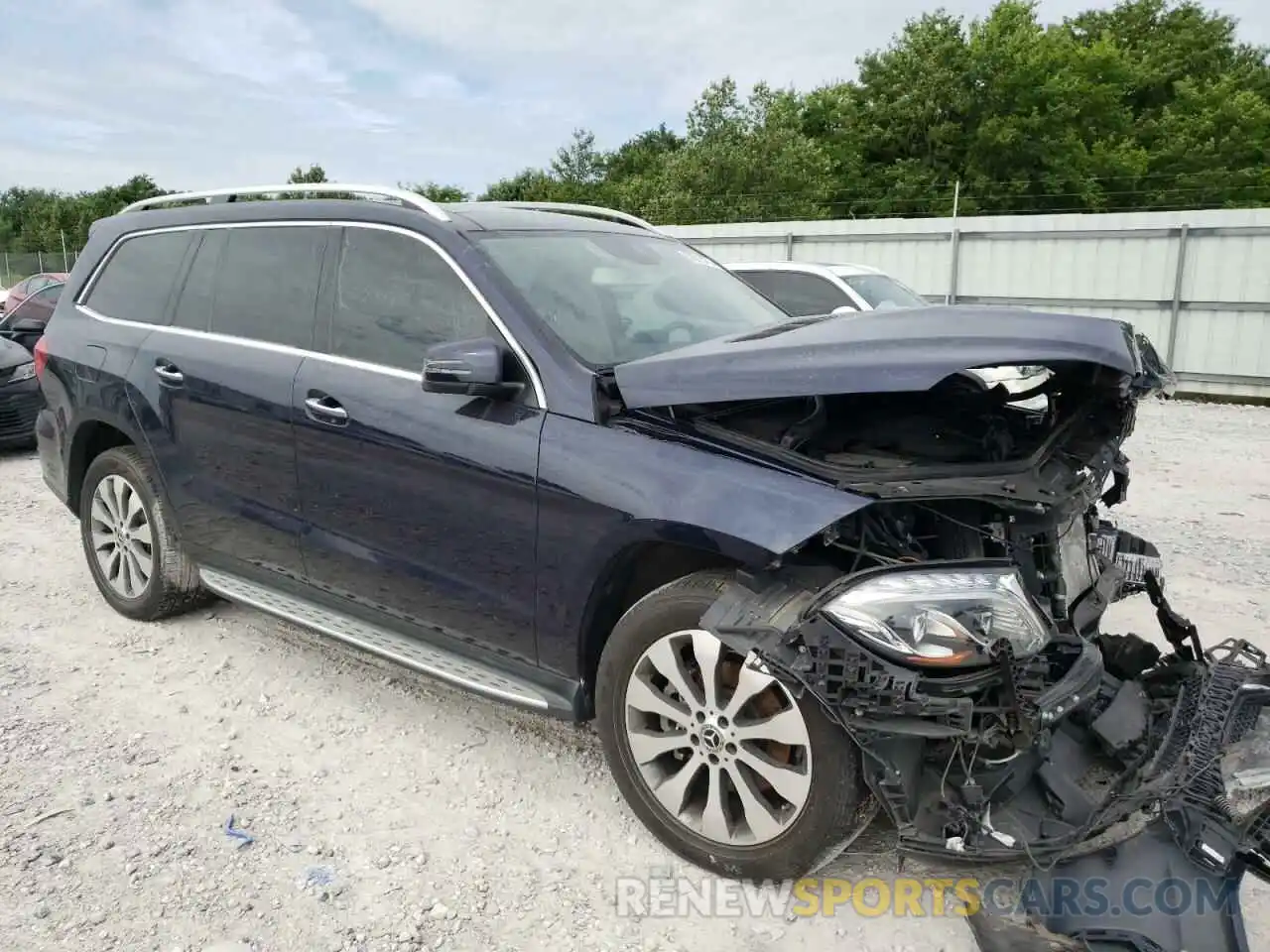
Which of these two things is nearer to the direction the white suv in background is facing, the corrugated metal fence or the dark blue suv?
the dark blue suv

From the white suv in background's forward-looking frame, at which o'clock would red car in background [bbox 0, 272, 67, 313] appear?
The red car in background is roughly at 5 o'clock from the white suv in background.

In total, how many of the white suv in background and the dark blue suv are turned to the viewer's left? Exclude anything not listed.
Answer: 0

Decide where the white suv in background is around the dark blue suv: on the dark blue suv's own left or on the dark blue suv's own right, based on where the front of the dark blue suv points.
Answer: on the dark blue suv's own left

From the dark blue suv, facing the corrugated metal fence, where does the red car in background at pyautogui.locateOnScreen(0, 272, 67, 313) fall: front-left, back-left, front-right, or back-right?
front-left

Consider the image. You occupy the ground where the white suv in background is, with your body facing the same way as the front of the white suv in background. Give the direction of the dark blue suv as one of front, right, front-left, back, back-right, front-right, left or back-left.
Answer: front-right

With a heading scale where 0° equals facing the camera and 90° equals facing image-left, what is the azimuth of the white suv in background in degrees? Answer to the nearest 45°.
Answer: approximately 315°

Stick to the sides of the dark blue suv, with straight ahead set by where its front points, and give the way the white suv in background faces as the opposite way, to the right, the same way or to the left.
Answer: the same way

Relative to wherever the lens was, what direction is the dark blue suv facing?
facing the viewer and to the right of the viewer

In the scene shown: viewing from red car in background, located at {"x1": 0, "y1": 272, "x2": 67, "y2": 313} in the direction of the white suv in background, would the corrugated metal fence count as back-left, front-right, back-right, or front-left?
front-left

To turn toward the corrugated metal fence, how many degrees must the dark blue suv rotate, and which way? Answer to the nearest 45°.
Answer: approximately 90° to its left

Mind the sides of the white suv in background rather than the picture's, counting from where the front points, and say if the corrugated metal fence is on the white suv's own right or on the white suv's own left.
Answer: on the white suv's own left

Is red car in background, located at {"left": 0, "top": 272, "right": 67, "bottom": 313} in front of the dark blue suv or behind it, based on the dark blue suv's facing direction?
behind

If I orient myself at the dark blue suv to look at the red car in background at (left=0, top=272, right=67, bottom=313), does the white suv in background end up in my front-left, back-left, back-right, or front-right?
front-right
